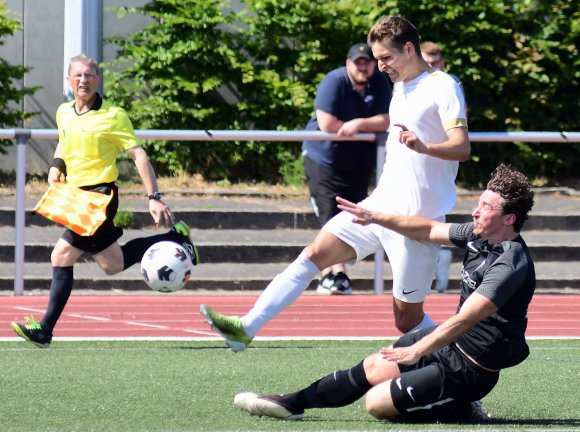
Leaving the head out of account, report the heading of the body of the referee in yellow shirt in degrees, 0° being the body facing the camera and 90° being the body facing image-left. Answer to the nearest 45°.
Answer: approximately 45°

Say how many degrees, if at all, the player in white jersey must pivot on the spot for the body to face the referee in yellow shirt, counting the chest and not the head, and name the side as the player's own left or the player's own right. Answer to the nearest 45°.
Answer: approximately 90° to the player's own right

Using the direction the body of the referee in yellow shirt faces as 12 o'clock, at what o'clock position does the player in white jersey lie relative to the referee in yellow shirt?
The player in white jersey is roughly at 9 o'clock from the referee in yellow shirt.

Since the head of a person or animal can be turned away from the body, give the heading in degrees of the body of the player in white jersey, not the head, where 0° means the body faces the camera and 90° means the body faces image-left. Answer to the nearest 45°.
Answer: approximately 45°

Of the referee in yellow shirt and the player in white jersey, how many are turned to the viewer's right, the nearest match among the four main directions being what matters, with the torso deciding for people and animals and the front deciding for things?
0

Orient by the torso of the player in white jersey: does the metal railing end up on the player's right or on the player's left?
on the player's right
